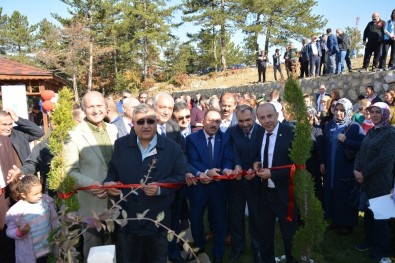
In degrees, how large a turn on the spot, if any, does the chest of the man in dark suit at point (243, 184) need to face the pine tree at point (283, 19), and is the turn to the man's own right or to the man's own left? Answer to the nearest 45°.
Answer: approximately 180°

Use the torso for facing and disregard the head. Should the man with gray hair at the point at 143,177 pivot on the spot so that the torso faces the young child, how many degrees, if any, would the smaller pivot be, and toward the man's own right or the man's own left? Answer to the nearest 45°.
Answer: approximately 135° to the man's own right

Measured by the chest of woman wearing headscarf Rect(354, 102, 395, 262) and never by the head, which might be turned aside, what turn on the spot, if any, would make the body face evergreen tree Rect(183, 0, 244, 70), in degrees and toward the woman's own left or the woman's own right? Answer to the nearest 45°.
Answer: approximately 90° to the woman's own right

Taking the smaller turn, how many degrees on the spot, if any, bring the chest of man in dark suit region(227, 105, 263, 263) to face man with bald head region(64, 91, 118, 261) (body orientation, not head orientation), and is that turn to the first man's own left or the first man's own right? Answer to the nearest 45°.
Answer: approximately 45° to the first man's own right

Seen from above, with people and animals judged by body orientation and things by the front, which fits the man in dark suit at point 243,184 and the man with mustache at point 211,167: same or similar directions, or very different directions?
same or similar directions

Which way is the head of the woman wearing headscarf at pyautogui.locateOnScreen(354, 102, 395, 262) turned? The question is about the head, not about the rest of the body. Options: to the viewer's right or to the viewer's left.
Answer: to the viewer's left

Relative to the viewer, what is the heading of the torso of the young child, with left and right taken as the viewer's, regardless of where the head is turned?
facing the viewer and to the right of the viewer

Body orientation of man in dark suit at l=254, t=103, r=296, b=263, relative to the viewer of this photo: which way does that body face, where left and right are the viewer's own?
facing the viewer and to the left of the viewer

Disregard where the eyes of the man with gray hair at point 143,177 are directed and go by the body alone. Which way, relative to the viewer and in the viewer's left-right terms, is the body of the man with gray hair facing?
facing the viewer

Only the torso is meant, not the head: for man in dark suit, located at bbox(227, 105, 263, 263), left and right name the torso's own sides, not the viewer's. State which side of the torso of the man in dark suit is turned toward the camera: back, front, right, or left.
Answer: front

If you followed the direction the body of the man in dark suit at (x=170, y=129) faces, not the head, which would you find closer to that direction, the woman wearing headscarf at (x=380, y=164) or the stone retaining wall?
the woman wearing headscarf

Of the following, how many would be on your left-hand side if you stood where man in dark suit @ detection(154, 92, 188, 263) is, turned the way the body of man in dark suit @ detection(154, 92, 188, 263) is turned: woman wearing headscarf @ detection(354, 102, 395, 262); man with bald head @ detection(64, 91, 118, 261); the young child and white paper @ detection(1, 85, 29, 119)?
1

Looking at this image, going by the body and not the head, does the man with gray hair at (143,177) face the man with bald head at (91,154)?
no

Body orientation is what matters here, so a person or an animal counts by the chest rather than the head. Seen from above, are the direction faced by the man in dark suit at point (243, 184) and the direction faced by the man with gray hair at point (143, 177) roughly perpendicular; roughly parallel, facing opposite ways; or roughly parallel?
roughly parallel

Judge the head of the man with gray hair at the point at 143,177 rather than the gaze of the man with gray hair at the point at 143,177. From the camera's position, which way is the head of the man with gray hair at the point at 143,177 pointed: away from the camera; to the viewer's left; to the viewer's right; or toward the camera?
toward the camera

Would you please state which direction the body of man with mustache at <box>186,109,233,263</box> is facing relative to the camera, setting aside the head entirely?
toward the camera
